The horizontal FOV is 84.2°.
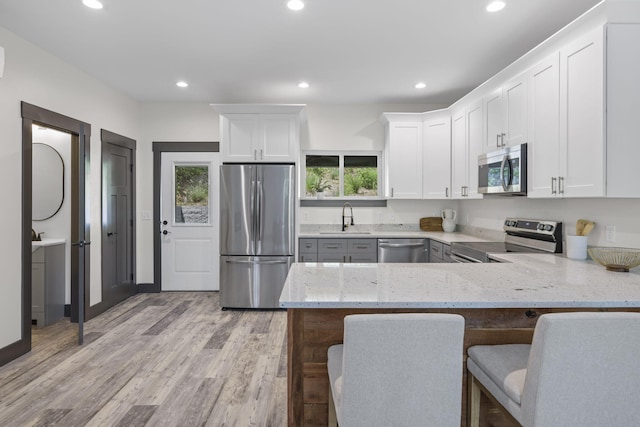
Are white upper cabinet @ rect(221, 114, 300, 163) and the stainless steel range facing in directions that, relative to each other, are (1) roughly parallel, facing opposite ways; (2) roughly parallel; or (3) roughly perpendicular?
roughly perpendicular

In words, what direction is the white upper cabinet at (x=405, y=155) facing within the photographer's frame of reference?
facing the viewer

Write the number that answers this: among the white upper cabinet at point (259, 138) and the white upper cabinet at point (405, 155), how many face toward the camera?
2

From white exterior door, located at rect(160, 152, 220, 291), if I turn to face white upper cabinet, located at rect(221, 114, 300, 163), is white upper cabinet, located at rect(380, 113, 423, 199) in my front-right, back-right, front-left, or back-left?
front-left

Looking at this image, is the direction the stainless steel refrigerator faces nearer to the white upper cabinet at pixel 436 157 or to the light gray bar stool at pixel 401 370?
the light gray bar stool

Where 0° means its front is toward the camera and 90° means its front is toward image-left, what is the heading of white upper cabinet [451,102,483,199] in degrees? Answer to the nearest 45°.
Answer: approximately 45°

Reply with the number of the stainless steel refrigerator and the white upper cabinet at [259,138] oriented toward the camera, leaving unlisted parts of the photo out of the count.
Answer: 2

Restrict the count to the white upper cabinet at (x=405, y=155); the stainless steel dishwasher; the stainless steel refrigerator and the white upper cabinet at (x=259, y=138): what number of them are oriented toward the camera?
4

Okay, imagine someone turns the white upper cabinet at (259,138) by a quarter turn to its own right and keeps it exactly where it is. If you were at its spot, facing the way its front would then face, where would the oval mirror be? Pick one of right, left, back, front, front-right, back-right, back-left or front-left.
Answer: front

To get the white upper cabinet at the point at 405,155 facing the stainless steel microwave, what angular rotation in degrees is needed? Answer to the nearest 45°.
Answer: approximately 45° to its left

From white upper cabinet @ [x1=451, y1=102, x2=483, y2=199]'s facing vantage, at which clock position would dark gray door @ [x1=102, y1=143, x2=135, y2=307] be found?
The dark gray door is roughly at 1 o'clock from the white upper cabinet.

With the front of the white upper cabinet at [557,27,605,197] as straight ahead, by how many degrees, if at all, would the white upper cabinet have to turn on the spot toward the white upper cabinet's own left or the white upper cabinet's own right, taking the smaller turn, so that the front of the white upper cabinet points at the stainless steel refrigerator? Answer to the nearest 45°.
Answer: approximately 45° to the white upper cabinet's own right

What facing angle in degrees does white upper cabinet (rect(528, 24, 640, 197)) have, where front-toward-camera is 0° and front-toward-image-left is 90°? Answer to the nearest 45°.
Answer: approximately 45°

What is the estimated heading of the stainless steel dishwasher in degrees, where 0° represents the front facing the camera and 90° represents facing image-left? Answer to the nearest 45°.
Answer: approximately 0°

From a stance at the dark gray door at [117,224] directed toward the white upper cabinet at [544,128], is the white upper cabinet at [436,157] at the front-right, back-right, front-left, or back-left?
front-left
